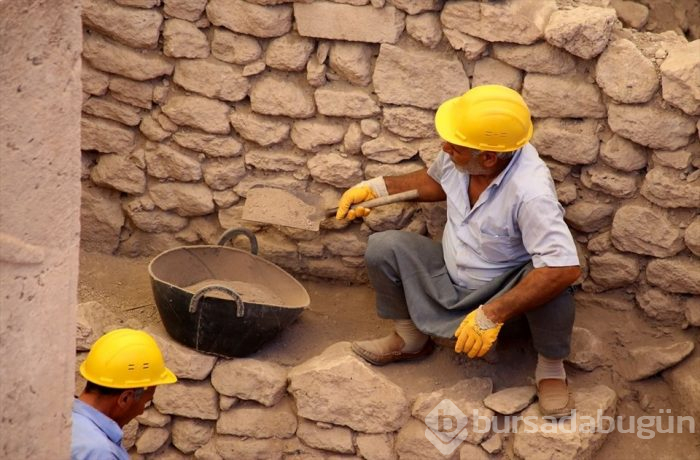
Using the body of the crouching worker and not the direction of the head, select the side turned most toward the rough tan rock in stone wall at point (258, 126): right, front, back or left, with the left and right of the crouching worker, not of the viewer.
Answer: right

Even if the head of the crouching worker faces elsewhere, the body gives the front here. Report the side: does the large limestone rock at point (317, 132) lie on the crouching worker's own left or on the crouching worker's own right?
on the crouching worker's own right

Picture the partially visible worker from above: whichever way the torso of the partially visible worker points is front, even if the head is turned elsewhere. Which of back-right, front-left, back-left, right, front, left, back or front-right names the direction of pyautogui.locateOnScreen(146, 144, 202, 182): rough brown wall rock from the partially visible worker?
left

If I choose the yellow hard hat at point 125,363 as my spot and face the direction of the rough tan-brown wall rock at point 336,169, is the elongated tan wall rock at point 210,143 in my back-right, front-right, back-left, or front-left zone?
front-left

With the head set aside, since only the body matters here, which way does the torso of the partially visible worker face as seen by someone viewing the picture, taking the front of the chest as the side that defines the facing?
to the viewer's right

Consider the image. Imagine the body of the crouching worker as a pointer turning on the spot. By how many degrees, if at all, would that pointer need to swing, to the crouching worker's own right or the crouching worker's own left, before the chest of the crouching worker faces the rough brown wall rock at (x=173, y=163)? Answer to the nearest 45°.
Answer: approximately 45° to the crouching worker's own right

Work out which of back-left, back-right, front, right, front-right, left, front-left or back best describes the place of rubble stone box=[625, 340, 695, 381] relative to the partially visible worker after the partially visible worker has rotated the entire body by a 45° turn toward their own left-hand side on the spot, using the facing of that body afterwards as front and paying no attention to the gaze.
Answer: front-right

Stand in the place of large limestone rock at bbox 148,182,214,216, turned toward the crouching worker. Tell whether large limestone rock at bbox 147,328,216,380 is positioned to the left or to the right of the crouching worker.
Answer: right

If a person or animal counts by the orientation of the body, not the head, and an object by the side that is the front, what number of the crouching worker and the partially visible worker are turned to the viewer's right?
1

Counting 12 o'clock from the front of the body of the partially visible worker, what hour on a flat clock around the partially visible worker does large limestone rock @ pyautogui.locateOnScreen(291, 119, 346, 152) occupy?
The large limestone rock is roughly at 10 o'clock from the partially visible worker.

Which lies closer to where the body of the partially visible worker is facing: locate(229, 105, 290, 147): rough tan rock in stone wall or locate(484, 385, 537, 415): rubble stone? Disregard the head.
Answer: the rubble stone

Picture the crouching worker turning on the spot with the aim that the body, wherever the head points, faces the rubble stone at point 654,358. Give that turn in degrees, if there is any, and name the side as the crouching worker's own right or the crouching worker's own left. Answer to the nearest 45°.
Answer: approximately 135° to the crouching worker's own left

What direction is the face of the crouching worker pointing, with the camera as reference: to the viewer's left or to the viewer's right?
to the viewer's left

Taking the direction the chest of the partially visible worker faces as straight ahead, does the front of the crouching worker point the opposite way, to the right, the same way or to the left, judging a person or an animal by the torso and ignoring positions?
the opposite way

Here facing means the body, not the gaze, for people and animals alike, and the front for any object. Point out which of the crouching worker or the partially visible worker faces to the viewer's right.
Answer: the partially visible worker

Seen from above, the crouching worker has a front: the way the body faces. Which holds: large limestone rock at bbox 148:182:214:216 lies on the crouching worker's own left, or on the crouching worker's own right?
on the crouching worker's own right

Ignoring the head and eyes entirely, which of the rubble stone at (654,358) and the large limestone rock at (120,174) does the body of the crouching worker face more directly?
the large limestone rock

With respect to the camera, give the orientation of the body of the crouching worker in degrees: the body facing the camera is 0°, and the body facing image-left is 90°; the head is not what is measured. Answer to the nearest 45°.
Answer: approximately 45°
